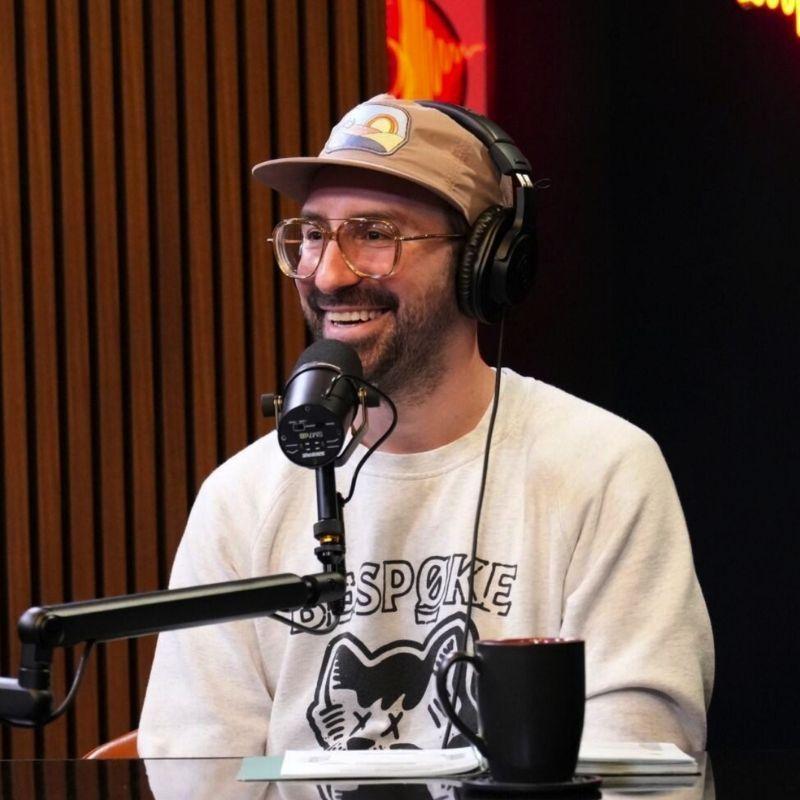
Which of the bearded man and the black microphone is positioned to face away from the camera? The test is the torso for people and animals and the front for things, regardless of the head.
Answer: the black microphone

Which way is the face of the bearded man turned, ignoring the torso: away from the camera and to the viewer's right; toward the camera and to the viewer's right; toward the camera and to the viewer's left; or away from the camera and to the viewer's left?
toward the camera and to the viewer's left

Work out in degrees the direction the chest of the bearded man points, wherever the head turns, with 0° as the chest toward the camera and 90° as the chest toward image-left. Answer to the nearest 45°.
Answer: approximately 45°

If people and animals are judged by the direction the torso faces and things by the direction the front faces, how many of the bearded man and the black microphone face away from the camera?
1

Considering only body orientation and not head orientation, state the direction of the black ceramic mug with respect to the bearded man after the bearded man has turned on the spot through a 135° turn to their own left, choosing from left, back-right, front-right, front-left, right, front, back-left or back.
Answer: right

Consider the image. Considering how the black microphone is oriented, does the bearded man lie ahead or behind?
ahead

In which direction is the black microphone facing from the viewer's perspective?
away from the camera

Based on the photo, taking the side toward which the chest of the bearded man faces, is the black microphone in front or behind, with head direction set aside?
in front

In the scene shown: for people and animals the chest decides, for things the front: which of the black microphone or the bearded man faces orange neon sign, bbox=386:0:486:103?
the black microphone
